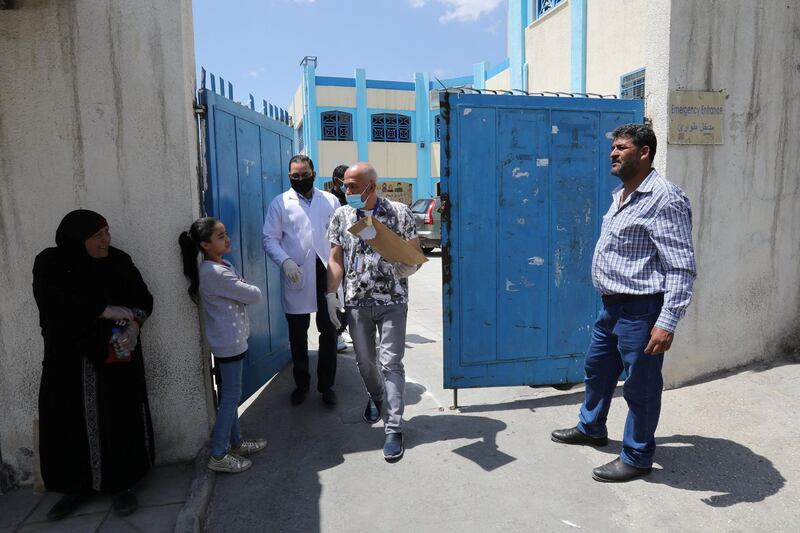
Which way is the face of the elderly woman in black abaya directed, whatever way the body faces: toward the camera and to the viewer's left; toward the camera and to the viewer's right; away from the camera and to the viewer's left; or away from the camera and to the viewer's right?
toward the camera and to the viewer's right

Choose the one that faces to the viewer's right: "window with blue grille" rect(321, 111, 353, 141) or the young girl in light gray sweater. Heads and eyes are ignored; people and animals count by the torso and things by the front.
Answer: the young girl in light gray sweater

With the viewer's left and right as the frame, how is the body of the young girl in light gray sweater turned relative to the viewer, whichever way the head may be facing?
facing to the right of the viewer

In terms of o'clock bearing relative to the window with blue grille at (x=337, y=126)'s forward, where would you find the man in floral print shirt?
The man in floral print shirt is roughly at 12 o'clock from the window with blue grille.

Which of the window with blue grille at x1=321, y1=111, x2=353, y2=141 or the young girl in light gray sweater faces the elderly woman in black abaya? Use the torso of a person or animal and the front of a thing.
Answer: the window with blue grille

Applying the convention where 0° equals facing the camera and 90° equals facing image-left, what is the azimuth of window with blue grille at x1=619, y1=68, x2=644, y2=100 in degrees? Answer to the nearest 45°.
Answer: approximately 45°

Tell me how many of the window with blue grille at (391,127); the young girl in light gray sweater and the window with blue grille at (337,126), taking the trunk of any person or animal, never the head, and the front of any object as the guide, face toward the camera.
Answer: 2

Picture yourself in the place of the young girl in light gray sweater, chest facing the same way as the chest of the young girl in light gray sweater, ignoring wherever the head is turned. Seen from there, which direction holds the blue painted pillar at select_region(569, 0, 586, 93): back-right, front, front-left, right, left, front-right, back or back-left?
front-left

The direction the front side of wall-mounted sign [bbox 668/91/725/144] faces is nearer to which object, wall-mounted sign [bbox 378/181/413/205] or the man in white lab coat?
the man in white lab coat

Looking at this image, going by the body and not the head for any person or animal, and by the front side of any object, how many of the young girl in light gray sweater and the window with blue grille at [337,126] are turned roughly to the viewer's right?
1

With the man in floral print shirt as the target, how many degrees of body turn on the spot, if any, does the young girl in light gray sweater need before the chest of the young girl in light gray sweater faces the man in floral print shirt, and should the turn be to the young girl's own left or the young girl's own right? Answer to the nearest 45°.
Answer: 0° — they already face them

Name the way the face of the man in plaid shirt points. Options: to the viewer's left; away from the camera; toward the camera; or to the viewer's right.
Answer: to the viewer's left

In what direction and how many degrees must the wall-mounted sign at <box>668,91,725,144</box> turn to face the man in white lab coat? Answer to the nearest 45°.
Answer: approximately 45° to its right
